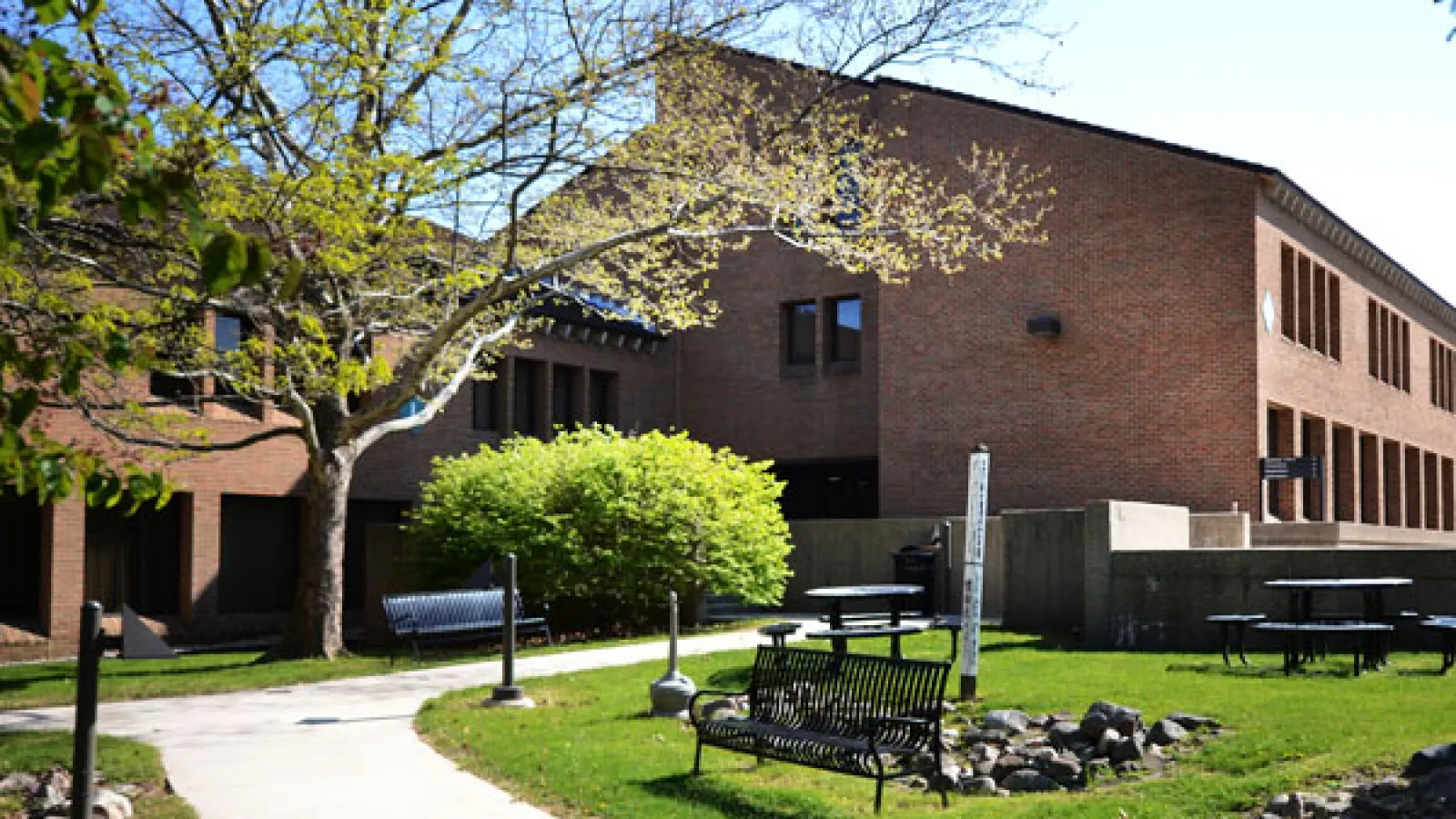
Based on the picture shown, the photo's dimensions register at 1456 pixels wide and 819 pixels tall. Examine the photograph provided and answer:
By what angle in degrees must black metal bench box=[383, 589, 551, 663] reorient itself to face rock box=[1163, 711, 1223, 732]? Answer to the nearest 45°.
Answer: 0° — it already faces it

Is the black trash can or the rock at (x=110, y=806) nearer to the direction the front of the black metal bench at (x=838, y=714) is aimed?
the rock

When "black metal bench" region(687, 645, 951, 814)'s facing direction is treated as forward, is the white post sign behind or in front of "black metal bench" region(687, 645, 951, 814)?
behind

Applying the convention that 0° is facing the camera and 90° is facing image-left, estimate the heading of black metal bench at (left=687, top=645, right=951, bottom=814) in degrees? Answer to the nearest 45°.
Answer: approximately 45°

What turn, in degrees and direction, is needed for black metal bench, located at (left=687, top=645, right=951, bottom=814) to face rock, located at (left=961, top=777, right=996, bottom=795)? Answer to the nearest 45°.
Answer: approximately 135° to its left

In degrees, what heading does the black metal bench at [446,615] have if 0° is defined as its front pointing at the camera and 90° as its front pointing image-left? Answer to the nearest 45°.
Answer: approximately 315°

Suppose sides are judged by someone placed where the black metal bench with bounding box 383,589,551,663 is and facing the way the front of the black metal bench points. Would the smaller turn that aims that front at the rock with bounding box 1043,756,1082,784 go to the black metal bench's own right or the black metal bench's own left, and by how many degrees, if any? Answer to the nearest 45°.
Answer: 0° — it already faces it

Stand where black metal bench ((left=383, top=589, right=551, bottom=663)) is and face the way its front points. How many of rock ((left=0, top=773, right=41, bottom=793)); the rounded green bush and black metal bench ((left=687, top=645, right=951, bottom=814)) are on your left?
1

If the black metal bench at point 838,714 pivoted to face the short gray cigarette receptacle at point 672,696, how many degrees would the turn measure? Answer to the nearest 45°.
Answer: approximately 90° to its right

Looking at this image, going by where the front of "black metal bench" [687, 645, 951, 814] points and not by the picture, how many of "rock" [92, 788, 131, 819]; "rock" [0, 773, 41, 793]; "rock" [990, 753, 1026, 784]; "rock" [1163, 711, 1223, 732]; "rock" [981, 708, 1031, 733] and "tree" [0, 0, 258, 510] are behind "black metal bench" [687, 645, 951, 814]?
3

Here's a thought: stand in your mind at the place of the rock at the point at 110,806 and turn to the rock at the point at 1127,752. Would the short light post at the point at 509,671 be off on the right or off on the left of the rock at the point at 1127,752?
left

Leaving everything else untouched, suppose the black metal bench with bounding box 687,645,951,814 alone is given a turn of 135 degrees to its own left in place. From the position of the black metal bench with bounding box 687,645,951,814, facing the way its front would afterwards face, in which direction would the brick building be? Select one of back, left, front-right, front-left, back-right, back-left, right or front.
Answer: left

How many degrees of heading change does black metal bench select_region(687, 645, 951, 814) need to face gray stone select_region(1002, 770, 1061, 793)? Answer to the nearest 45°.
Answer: approximately 135° to its left
